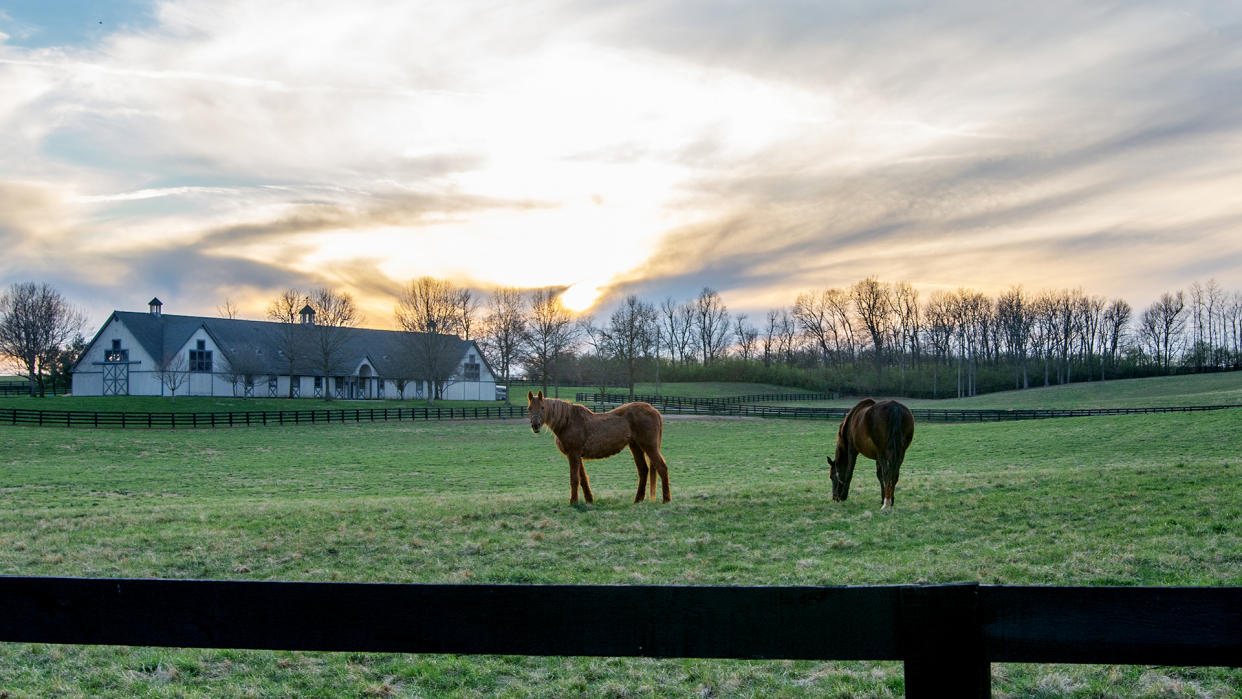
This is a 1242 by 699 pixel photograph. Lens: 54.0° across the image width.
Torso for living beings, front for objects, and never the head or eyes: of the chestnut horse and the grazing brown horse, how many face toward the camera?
0

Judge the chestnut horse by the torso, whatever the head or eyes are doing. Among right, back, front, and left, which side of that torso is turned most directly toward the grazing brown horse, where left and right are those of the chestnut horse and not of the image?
back

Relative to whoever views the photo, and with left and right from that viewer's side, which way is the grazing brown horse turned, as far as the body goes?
facing away from the viewer and to the left of the viewer

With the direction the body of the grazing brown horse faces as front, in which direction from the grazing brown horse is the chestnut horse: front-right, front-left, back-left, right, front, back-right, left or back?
front-left

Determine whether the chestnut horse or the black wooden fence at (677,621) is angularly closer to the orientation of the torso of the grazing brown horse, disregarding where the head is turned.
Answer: the chestnut horse

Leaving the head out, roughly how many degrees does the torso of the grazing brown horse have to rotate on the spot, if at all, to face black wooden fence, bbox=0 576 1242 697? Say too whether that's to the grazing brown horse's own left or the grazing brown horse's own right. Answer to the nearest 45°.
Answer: approximately 135° to the grazing brown horse's own left

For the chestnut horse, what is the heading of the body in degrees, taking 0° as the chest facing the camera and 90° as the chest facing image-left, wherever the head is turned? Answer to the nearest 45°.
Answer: approximately 90°

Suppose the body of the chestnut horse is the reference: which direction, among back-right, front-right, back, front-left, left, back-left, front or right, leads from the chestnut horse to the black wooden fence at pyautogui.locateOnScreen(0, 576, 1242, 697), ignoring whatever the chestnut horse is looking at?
left
